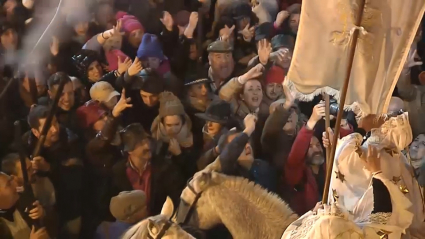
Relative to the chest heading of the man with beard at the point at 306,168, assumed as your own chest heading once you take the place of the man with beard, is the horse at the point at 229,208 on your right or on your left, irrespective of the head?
on your right

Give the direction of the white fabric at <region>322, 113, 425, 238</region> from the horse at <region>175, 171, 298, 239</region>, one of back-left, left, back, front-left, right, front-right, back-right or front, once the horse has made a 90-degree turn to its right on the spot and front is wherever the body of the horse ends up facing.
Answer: back-right

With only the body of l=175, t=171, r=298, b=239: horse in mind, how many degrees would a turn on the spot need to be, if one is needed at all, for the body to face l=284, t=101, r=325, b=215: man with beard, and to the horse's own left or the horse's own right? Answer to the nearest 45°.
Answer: approximately 135° to the horse's own right

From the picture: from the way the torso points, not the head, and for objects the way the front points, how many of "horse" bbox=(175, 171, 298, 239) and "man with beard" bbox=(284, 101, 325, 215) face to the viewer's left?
1

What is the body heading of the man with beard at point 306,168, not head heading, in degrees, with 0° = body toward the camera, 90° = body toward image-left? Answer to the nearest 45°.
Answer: approximately 315°

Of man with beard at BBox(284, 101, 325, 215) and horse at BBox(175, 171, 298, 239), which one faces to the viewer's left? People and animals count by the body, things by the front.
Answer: the horse

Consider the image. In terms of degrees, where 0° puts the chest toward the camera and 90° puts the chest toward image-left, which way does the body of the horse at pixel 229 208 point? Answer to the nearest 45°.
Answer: approximately 90°
